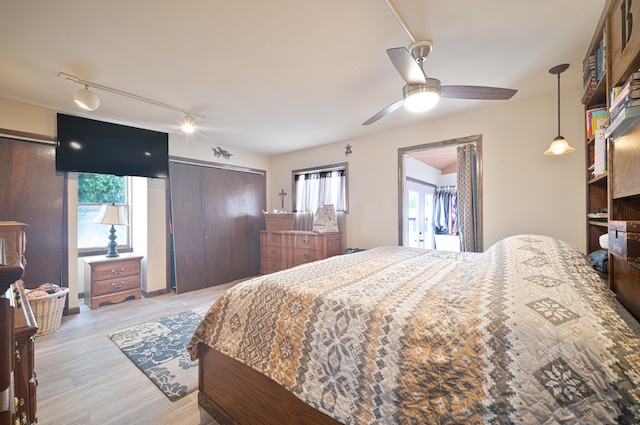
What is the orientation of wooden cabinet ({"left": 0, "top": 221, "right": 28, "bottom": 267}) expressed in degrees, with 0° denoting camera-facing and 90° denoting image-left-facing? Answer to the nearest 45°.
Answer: approximately 315°

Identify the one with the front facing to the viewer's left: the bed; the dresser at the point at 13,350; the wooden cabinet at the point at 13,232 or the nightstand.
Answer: the bed

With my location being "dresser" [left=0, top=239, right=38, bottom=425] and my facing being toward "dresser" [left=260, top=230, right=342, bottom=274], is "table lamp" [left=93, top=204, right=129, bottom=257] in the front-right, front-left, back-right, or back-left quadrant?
front-left

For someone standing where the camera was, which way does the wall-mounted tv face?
facing the viewer and to the right of the viewer

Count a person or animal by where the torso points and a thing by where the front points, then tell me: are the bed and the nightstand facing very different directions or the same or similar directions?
very different directions

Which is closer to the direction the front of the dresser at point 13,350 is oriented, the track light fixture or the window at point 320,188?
the window

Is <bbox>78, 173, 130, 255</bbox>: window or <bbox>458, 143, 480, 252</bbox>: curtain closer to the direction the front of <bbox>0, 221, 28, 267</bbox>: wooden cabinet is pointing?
the curtain

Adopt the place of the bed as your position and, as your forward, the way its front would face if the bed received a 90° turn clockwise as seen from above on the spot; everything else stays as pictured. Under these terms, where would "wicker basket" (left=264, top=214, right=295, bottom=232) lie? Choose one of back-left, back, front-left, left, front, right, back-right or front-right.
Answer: front-left

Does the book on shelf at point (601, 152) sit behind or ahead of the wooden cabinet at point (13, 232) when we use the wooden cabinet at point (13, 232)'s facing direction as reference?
ahead

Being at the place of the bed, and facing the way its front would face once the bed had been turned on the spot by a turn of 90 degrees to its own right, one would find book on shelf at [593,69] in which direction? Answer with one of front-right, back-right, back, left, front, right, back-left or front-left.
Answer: front-right

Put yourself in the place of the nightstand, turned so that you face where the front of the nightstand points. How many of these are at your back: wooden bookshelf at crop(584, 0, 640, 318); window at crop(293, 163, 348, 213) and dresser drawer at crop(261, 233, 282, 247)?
0

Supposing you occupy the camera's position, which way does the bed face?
facing to the left of the viewer

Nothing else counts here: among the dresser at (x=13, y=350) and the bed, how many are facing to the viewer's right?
1

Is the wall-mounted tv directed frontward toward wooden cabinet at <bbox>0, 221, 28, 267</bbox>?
no

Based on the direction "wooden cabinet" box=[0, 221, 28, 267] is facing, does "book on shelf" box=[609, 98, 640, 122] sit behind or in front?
in front

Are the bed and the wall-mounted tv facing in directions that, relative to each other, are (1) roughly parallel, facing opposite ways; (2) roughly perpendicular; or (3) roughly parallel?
roughly parallel, facing opposite ways
